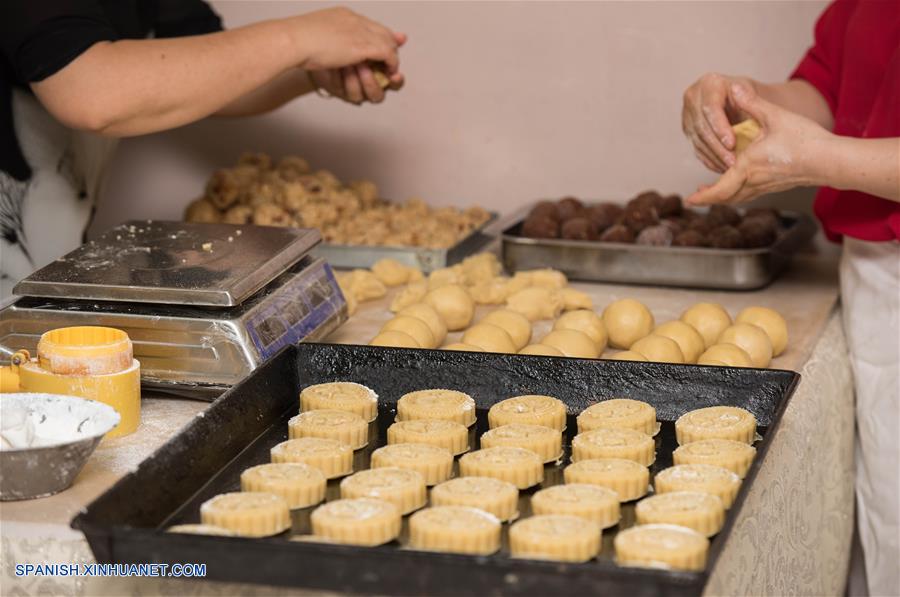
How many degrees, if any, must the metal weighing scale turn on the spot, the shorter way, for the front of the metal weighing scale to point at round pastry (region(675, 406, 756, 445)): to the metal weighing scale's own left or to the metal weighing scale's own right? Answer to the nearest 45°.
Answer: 0° — it already faces it

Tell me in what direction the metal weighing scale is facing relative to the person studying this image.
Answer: facing the viewer and to the right of the viewer

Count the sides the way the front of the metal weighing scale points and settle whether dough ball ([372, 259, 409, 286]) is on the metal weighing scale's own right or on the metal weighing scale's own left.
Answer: on the metal weighing scale's own left

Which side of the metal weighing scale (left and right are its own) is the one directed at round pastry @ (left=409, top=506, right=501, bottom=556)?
front

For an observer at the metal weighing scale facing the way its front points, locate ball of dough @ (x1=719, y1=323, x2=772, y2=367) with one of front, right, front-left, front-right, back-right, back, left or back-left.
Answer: front-left

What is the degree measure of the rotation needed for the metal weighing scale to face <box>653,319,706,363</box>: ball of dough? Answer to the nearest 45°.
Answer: approximately 45° to its left

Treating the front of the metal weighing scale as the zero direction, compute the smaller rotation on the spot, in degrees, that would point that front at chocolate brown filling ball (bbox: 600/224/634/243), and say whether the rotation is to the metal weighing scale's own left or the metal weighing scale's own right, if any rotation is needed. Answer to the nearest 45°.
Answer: approximately 90° to the metal weighing scale's own left

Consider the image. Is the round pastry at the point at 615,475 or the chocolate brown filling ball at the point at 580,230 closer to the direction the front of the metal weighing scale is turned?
the round pastry

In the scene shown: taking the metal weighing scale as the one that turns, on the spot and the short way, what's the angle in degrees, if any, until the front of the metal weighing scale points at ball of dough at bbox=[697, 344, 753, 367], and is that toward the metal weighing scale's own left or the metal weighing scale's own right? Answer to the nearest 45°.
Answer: approximately 45° to the metal weighing scale's own left

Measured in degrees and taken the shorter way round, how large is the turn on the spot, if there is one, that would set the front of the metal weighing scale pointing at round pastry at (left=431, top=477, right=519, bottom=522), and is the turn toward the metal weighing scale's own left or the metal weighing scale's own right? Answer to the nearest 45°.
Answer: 0° — it already faces it

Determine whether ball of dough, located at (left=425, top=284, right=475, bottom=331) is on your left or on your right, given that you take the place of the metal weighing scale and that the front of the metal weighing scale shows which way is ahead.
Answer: on your left

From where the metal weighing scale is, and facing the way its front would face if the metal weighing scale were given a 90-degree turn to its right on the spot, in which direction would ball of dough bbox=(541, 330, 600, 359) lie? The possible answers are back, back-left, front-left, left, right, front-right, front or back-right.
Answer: back-left
